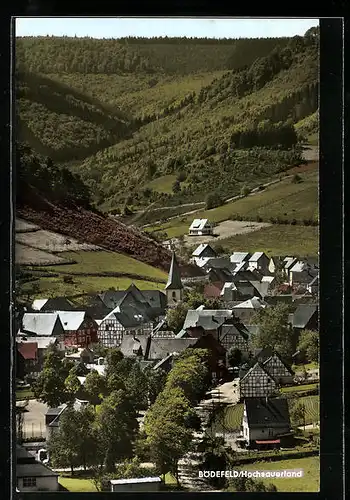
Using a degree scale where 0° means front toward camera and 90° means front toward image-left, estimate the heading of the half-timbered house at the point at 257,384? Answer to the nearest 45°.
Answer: approximately 0°
